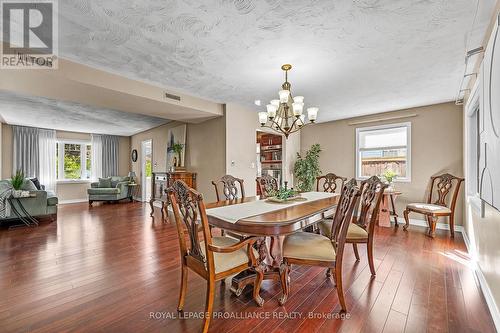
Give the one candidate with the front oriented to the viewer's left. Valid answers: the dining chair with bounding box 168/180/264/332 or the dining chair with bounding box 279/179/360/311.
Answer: the dining chair with bounding box 279/179/360/311

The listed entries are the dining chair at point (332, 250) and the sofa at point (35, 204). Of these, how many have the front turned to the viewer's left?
1

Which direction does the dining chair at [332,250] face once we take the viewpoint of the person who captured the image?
facing to the left of the viewer

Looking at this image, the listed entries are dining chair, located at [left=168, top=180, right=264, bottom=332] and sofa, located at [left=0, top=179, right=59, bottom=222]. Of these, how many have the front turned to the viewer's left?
0

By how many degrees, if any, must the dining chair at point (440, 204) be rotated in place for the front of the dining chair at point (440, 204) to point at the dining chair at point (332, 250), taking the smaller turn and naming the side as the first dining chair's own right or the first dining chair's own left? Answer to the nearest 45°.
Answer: approximately 45° to the first dining chair's own left

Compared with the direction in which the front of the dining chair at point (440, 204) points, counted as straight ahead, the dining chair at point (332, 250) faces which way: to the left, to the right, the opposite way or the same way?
the same way

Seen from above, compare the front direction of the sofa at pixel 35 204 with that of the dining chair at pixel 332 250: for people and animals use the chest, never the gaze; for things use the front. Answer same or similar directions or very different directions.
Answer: very different directions

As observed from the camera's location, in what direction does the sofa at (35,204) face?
facing the viewer and to the right of the viewer

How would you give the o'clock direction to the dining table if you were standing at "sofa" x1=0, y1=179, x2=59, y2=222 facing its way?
The dining table is roughly at 1 o'clock from the sofa.

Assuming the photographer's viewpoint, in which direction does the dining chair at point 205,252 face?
facing away from the viewer and to the right of the viewer

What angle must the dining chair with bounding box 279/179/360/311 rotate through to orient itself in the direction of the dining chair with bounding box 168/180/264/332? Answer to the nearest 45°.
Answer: approximately 45° to its left

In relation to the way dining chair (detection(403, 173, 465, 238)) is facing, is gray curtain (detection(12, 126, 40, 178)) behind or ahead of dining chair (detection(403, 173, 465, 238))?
ahead

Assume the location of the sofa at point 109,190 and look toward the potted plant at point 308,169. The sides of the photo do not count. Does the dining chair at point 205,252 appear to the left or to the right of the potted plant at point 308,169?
right

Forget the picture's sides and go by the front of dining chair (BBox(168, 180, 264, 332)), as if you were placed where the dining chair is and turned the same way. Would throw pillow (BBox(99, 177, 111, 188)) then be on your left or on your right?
on your left

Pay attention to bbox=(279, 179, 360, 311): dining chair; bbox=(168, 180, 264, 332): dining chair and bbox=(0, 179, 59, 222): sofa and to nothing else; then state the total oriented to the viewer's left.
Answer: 1

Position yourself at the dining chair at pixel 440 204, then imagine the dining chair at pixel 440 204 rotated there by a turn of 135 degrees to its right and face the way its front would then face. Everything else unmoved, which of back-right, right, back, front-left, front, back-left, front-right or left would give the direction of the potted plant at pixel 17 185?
back-left

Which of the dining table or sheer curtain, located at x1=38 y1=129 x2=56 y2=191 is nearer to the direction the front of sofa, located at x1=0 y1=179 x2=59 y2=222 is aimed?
the dining table

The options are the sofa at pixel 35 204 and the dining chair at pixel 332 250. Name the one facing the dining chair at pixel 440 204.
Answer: the sofa

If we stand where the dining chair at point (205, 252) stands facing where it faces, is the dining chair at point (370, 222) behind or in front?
in front
